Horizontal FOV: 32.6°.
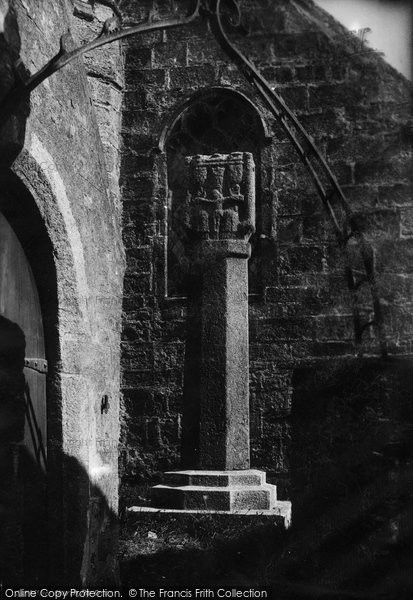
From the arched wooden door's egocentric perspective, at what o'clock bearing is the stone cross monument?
The stone cross monument is roughly at 12 o'clock from the arched wooden door.

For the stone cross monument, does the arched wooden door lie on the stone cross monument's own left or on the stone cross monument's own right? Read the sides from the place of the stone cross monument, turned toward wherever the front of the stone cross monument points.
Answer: on the stone cross monument's own right

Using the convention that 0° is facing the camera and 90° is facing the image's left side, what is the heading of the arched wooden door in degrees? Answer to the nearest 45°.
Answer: approximately 315°

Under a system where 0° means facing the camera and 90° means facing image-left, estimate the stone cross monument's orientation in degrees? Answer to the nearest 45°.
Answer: approximately 0°
